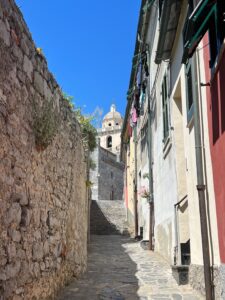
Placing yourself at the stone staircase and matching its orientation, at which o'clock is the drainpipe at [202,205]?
The drainpipe is roughly at 12 o'clock from the stone staircase.

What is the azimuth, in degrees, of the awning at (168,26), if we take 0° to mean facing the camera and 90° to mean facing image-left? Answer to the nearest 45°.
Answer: approximately 90°

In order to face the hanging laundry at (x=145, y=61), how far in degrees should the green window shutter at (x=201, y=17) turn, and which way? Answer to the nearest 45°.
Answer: approximately 90° to its right

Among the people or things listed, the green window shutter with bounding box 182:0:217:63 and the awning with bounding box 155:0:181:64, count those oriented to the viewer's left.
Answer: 2

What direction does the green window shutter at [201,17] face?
to the viewer's left

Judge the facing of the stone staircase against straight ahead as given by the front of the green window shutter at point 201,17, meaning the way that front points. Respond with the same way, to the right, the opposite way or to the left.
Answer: to the left

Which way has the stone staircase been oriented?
toward the camera

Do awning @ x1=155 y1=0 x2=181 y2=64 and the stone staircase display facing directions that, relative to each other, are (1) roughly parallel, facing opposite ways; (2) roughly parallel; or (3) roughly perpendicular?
roughly perpendicular

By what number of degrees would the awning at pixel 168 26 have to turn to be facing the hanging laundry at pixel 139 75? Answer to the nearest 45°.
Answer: approximately 90° to its right

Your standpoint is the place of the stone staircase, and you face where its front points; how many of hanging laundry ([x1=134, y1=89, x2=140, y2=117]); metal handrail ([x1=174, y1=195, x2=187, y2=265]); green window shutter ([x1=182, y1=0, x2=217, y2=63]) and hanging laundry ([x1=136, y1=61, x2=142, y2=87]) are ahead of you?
4

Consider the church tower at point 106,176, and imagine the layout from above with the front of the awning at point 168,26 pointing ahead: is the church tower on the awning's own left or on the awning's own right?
on the awning's own right
